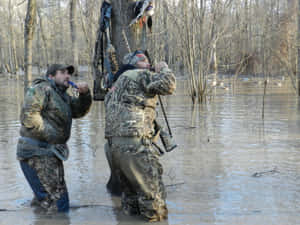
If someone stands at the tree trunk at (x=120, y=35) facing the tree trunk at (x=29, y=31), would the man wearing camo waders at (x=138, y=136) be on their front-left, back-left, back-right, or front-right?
back-left

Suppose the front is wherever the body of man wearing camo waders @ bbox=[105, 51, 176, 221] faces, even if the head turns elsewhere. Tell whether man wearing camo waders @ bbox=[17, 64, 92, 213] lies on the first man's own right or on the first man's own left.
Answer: on the first man's own left
